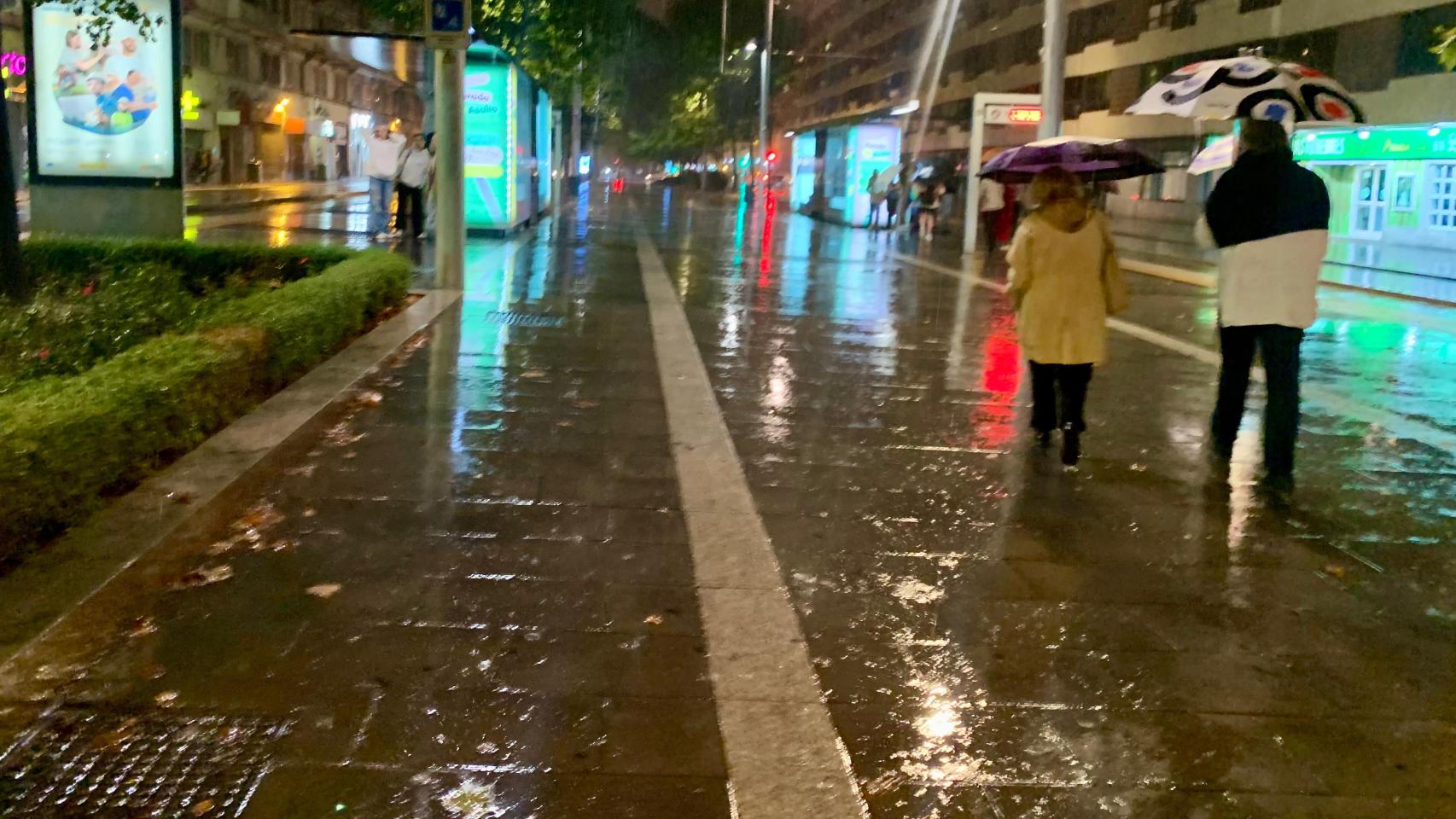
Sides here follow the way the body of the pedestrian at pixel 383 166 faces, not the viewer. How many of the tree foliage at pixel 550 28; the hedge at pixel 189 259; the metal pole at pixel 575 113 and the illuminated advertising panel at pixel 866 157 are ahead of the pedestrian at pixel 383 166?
1

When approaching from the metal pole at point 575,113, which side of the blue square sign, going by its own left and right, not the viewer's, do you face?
back

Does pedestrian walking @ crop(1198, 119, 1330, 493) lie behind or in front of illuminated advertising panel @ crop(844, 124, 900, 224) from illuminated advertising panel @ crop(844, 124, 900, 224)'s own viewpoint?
in front

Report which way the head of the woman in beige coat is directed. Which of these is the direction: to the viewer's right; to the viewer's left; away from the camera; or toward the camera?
away from the camera

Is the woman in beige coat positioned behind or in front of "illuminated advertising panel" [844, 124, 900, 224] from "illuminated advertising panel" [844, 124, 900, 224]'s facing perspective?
in front

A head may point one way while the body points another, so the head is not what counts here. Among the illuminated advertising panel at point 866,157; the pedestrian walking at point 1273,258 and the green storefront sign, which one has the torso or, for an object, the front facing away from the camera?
the pedestrian walking

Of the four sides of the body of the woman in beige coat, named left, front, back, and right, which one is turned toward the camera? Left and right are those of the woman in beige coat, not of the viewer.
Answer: back

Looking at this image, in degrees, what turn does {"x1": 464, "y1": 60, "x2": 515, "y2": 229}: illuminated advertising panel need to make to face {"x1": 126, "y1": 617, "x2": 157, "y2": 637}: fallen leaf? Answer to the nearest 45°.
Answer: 0° — it already faces it

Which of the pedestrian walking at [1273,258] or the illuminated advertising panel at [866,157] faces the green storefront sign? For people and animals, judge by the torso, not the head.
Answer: the pedestrian walking

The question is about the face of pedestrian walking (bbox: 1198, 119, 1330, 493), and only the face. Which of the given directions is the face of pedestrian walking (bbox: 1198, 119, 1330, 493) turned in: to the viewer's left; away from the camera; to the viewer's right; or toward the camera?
away from the camera

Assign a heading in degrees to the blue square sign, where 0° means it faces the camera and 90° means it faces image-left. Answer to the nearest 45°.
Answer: approximately 0°

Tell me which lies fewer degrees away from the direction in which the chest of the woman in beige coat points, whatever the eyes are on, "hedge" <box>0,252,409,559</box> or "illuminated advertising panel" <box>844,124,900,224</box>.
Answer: the illuminated advertising panel
